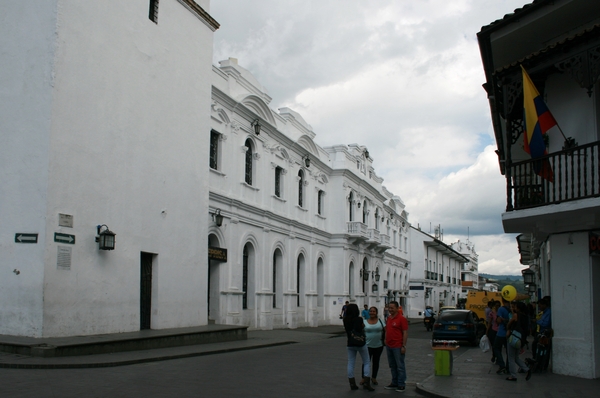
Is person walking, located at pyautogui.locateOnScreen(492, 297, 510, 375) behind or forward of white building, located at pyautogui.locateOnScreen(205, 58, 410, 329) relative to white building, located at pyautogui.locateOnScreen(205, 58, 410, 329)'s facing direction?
forward

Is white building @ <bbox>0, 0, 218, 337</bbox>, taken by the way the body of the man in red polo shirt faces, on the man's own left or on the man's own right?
on the man's own right

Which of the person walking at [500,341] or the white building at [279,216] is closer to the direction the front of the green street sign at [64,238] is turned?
the person walking

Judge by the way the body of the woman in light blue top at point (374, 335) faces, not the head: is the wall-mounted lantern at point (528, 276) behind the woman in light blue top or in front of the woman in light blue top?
behind

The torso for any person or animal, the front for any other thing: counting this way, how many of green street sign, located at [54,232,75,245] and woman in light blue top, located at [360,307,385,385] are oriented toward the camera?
2

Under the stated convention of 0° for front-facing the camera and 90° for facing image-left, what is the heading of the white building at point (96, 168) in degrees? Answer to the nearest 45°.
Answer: approximately 315°
